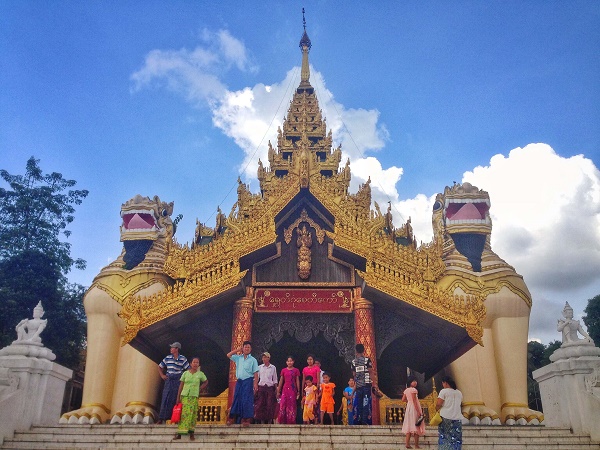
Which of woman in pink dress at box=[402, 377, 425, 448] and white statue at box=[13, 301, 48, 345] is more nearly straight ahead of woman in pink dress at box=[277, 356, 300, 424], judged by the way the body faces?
the woman in pink dress

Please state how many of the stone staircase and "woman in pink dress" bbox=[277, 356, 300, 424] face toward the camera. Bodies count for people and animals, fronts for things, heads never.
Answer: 2

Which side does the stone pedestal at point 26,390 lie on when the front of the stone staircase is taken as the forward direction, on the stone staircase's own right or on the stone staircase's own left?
on the stone staircase's own right

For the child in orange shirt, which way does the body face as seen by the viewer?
toward the camera

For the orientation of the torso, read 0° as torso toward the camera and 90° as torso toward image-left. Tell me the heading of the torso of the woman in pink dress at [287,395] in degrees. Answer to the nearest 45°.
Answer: approximately 0°

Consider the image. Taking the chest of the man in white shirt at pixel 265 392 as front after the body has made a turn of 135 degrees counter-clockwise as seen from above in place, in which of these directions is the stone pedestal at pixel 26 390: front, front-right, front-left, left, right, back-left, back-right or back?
back-left

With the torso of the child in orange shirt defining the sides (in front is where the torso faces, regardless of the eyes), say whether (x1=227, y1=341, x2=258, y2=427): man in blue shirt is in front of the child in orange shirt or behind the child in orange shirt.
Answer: in front

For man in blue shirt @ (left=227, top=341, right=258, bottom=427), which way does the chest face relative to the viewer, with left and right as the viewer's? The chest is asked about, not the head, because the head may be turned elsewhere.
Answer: facing the viewer

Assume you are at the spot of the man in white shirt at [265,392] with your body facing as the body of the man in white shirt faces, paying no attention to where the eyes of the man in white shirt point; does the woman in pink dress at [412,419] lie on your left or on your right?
on your left

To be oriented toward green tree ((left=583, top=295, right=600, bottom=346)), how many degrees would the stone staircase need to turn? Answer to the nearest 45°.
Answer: approximately 135° to its left
